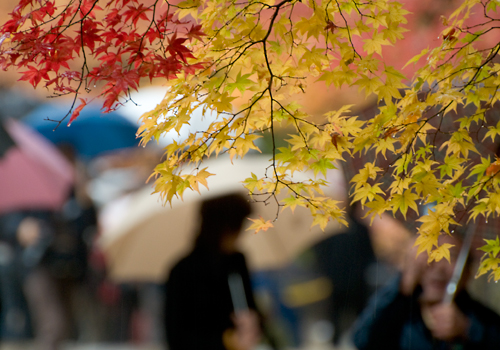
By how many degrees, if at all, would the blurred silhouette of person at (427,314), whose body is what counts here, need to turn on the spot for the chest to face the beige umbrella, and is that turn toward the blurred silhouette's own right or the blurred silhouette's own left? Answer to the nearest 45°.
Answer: approximately 90° to the blurred silhouette's own right

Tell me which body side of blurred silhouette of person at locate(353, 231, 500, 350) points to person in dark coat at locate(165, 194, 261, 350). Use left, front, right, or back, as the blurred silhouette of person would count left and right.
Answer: right

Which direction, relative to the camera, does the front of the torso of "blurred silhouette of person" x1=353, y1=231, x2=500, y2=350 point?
toward the camera

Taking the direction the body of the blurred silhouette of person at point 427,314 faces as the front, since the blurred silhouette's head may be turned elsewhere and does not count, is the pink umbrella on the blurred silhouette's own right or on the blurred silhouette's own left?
on the blurred silhouette's own right
